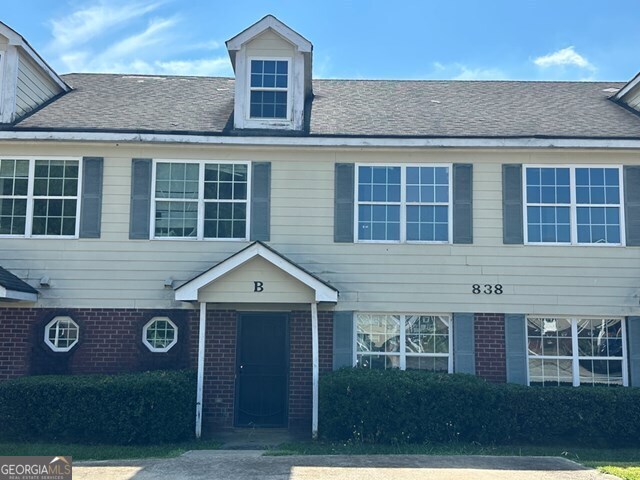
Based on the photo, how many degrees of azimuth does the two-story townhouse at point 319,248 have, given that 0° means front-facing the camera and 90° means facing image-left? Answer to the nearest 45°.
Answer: approximately 0°

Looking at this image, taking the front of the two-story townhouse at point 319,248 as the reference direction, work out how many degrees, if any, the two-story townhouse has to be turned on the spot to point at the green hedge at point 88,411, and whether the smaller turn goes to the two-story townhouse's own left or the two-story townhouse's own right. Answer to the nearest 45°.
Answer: approximately 90° to the two-story townhouse's own right
